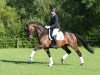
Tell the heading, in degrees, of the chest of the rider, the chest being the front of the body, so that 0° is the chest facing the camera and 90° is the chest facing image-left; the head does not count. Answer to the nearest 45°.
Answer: approximately 90°
